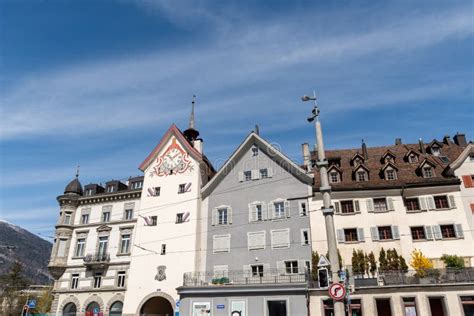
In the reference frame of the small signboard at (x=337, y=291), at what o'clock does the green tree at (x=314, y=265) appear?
The green tree is roughly at 6 o'clock from the small signboard.

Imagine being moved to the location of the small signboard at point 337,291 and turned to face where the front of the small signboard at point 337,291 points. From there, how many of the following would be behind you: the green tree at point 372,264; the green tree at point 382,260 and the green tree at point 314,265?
3

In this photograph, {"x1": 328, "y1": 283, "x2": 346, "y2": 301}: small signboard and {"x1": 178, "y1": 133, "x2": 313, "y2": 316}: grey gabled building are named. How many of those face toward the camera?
2

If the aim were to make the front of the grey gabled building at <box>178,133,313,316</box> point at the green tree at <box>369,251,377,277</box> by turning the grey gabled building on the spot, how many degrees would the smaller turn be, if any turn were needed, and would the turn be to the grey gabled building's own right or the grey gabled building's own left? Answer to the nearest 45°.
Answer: approximately 90° to the grey gabled building's own left

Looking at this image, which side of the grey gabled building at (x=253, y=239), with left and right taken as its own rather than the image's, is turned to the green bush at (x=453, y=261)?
left

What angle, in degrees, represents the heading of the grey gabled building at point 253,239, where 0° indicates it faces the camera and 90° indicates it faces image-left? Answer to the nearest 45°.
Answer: approximately 0°

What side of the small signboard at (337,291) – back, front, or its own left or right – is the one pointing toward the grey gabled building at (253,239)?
back

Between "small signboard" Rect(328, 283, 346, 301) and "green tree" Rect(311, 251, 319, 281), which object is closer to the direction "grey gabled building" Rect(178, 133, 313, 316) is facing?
the small signboard

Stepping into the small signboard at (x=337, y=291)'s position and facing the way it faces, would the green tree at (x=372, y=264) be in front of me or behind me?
behind

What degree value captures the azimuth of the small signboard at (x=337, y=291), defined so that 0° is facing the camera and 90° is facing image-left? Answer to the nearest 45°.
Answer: approximately 0°

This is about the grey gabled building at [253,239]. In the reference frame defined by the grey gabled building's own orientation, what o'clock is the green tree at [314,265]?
The green tree is roughly at 10 o'clock from the grey gabled building.
